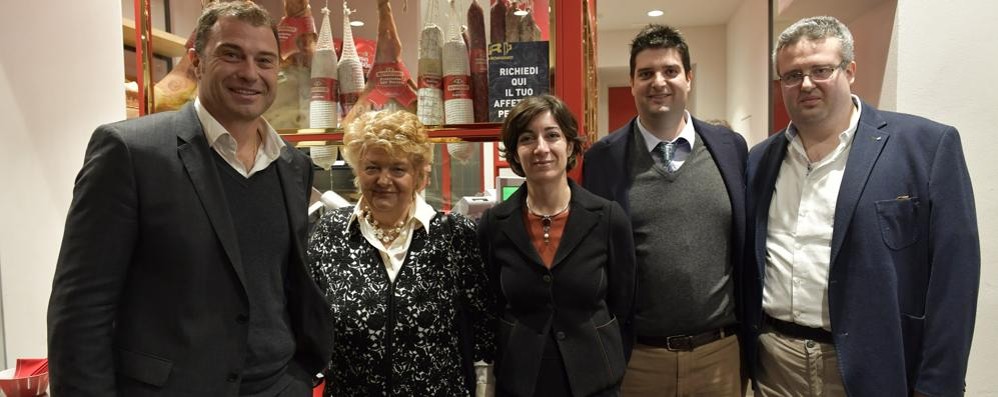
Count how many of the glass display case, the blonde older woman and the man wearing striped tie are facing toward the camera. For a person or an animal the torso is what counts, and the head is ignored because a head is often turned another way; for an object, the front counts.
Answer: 3

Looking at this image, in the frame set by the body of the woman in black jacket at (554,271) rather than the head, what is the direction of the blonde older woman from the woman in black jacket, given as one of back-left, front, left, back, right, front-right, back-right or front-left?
right

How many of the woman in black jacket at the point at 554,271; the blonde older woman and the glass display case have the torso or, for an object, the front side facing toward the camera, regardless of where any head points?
3

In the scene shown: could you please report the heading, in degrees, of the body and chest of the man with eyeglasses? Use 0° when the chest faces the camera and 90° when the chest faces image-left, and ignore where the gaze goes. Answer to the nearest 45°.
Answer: approximately 45°

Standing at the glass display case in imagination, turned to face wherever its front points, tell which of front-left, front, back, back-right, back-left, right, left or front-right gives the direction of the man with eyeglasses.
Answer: front-left

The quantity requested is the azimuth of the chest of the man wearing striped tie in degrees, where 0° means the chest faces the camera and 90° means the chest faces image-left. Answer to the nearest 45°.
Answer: approximately 0°

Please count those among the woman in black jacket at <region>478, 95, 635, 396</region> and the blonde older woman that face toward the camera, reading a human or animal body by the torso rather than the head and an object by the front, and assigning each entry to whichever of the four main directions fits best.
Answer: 2
